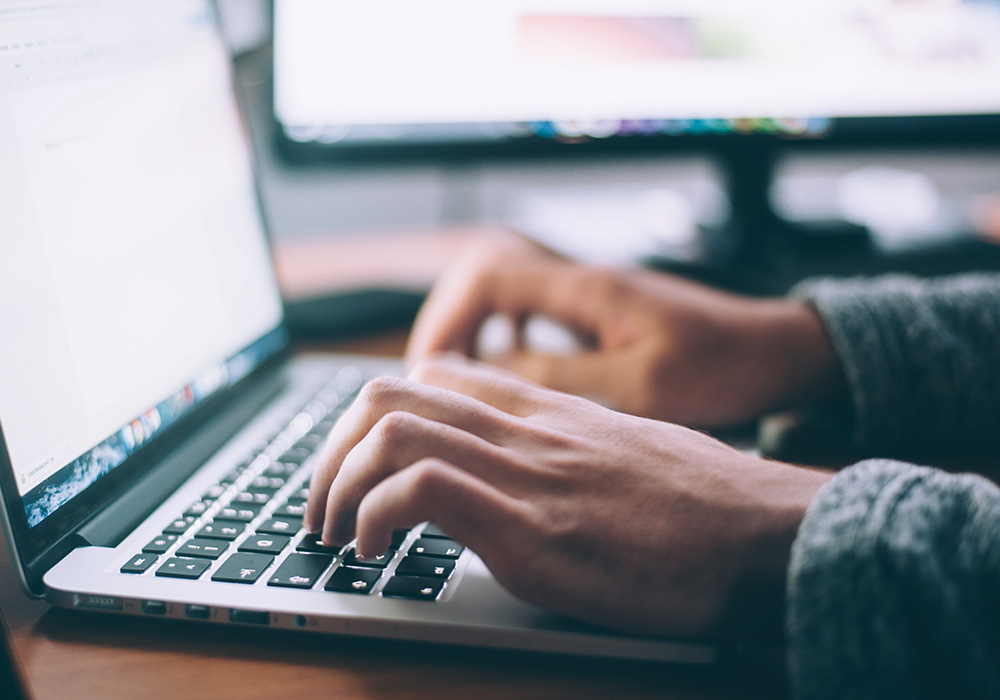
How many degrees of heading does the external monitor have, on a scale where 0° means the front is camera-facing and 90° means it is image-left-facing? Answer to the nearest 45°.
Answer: approximately 0°
